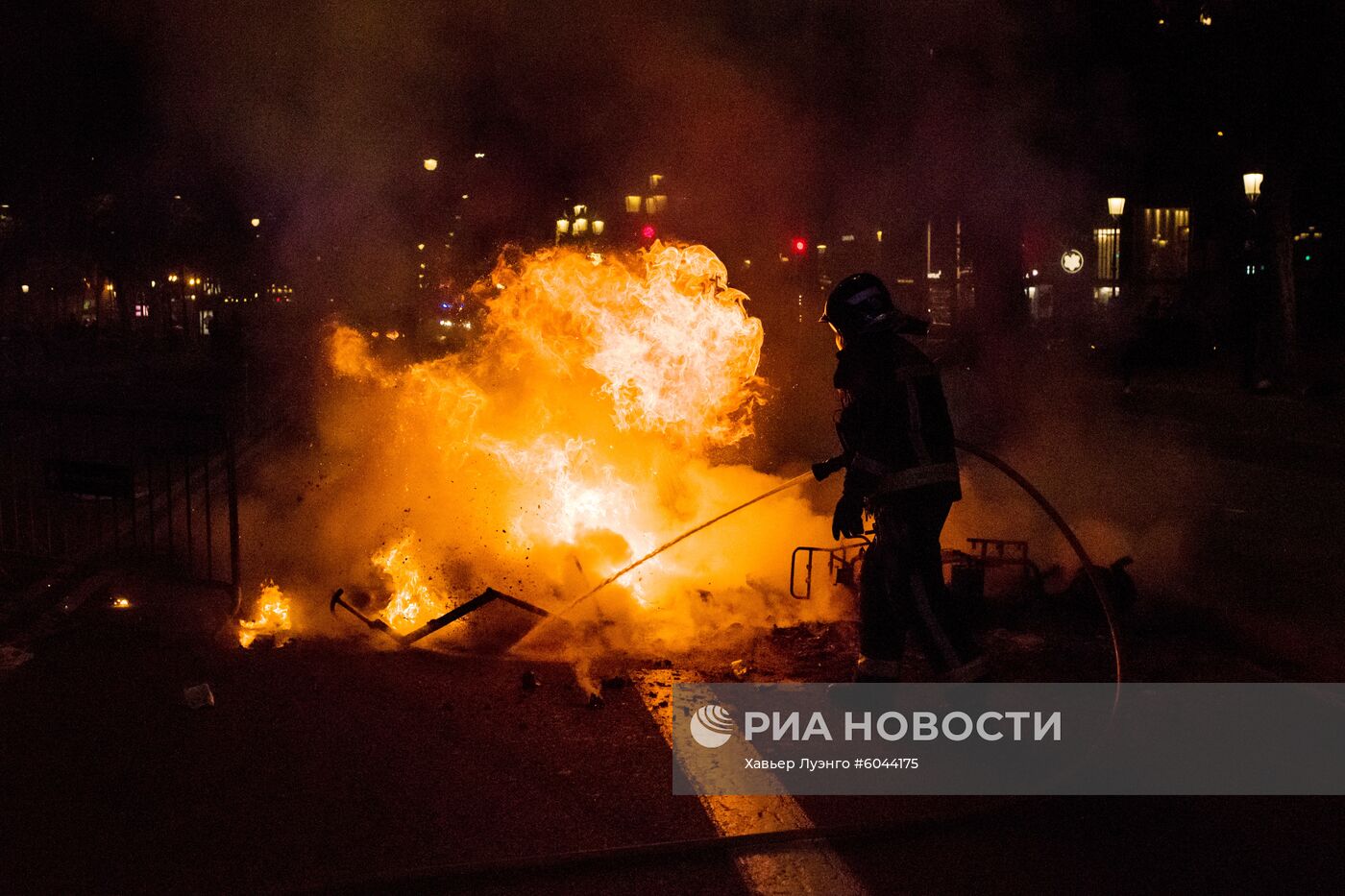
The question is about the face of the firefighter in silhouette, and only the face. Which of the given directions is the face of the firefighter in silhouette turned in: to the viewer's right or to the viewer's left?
to the viewer's left

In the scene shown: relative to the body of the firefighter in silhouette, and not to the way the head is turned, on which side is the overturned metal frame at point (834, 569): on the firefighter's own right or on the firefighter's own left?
on the firefighter's own right

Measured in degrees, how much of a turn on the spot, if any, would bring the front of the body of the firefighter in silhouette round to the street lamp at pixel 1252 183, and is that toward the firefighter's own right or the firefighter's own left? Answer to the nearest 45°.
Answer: approximately 90° to the firefighter's own right

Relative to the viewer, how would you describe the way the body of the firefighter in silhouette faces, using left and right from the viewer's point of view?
facing to the left of the viewer

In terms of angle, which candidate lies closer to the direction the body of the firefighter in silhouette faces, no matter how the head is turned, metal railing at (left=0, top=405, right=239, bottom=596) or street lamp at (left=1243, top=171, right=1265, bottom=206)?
the metal railing

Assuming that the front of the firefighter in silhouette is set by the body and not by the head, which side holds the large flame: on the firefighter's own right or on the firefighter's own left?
on the firefighter's own left

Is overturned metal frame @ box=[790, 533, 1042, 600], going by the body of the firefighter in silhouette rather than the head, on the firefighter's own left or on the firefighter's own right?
on the firefighter's own right
